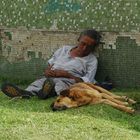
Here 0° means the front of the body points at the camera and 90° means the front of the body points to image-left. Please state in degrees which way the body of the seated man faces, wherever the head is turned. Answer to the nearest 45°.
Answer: approximately 45°

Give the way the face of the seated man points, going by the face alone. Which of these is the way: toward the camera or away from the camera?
toward the camera

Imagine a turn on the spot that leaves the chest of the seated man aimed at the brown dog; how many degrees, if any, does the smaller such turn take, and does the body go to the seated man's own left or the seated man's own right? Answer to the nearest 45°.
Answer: approximately 45° to the seated man's own left
